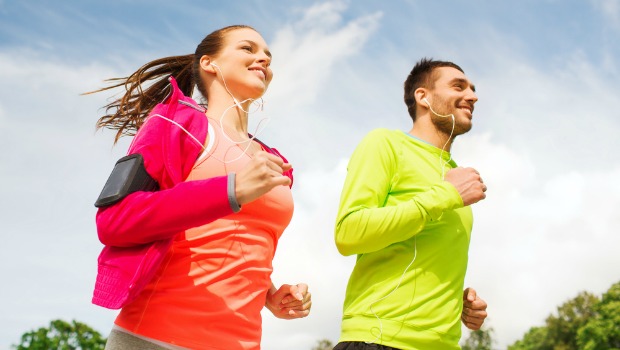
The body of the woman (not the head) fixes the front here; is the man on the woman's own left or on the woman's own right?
on the woman's own left

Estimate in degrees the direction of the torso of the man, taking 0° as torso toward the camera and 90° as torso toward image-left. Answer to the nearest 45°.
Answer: approximately 315°

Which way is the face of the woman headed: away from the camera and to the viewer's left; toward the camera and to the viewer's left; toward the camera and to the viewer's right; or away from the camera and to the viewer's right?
toward the camera and to the viewer's right

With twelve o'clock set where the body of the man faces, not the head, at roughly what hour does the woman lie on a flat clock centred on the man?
The woman is roughly at 3 o'clock from the man.

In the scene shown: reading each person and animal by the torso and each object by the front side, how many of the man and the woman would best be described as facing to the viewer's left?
0
